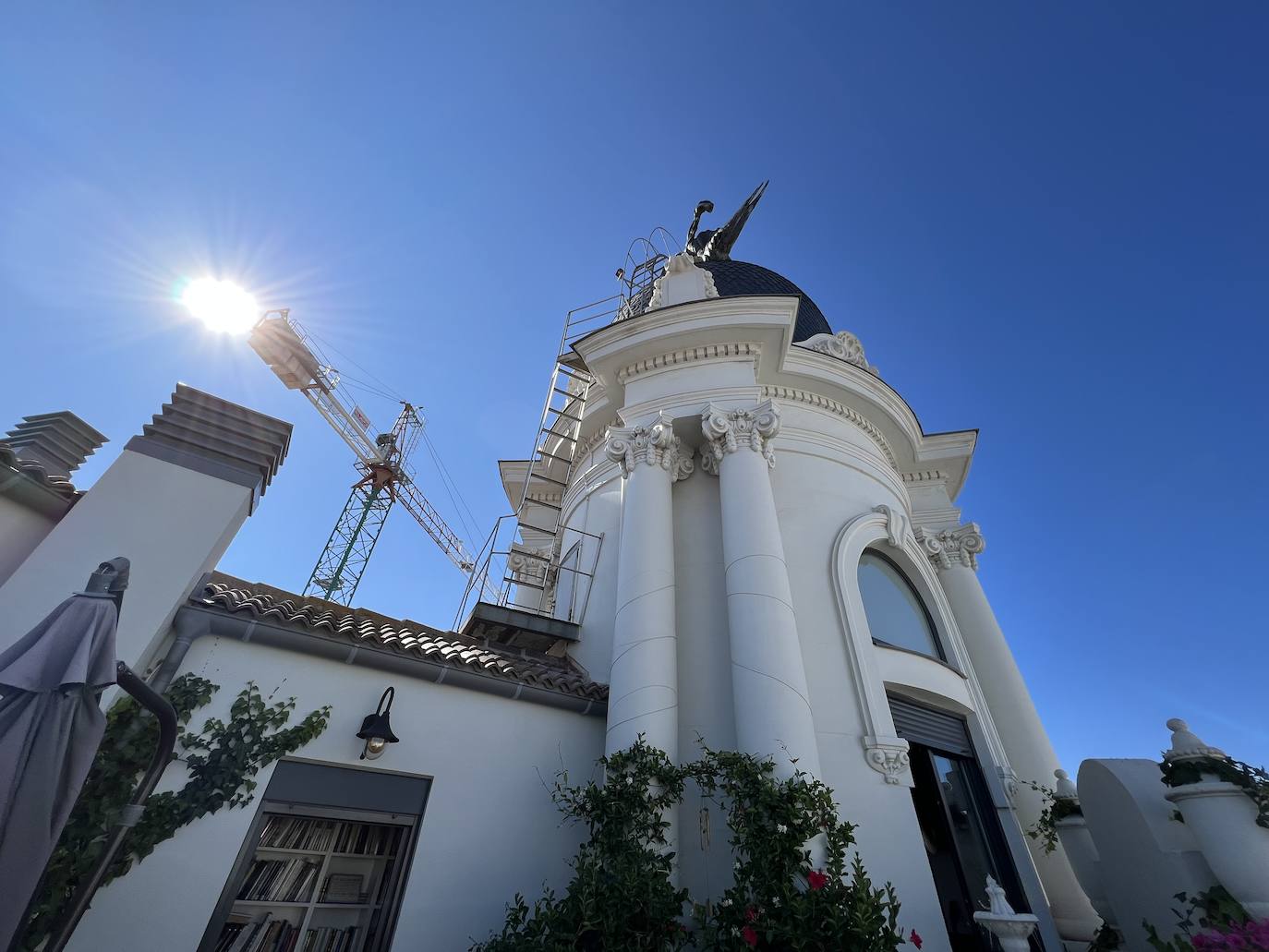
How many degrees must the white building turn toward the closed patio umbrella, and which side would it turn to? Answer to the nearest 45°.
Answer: approximately 90° to its right

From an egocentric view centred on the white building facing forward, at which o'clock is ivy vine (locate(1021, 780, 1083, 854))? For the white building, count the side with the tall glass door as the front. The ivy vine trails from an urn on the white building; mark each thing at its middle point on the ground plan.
The ivy vine is roughly at 10 o'clock from the white building.

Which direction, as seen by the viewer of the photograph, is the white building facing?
facing the viewer and to the right of the viewer
